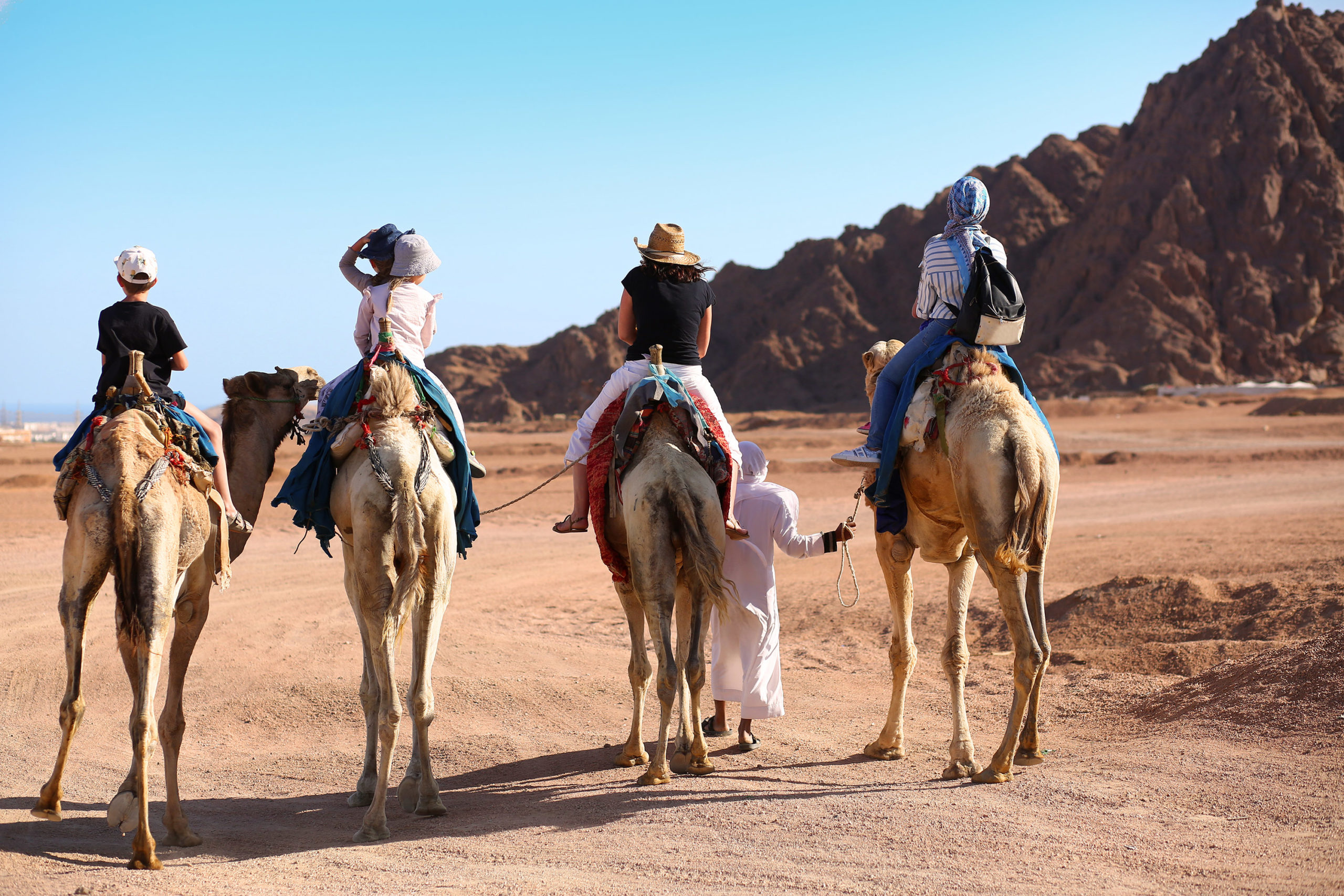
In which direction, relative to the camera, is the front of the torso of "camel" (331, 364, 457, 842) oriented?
away from the camera

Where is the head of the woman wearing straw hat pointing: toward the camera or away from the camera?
away from the camera

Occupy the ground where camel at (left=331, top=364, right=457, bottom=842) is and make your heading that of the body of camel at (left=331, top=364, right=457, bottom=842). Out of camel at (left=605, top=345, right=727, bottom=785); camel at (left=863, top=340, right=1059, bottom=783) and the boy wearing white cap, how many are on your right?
2

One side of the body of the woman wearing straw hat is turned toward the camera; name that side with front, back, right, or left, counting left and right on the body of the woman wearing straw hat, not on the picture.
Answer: back

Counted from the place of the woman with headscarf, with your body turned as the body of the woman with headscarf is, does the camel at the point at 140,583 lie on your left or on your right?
on your left

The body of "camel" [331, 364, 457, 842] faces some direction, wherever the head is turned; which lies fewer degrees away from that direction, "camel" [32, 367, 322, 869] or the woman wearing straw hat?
the woman wearing straw hat

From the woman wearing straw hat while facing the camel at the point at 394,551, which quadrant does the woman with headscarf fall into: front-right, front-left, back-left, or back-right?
back-left

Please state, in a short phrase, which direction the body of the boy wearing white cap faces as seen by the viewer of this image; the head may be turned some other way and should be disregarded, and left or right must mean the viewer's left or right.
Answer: facing away from the viewer

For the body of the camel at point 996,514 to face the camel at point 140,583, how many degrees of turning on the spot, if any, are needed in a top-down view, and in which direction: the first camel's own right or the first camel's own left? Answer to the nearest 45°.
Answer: approximately 90° to the first camel's own left

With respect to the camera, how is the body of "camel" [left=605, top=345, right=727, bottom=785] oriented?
away from the camera
